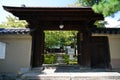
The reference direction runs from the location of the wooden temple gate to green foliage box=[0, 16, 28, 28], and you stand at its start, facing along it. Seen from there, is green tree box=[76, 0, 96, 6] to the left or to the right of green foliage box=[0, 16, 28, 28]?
right

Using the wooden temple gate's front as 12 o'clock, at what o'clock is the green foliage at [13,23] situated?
The green foliage is roughly at 5 o'clock from the wooden temple gate.

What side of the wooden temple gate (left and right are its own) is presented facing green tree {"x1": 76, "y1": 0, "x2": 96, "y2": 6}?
back

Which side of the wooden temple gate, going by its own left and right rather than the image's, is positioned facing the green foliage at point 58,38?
back

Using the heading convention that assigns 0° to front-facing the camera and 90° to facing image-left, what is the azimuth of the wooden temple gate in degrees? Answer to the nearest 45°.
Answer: approximately 0°

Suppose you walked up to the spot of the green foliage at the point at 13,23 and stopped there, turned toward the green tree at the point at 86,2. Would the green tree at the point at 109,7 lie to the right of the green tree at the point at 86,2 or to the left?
right
